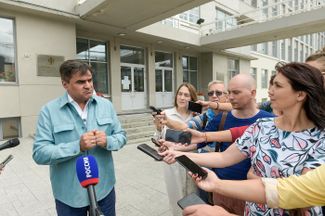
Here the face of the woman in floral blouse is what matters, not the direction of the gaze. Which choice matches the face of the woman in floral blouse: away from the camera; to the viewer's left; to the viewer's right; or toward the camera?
to the viewer's left

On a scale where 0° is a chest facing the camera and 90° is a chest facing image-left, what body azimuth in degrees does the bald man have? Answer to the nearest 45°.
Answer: approximately 45°

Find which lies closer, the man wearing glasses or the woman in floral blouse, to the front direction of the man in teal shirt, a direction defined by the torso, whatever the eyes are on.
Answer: the woman in floral blouse

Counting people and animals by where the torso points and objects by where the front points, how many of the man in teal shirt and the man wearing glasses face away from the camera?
0

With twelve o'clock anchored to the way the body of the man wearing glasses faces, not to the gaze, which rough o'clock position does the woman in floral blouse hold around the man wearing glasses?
The woman in floral blouse is roughly at 10 o'clock from the man wearing glasses.

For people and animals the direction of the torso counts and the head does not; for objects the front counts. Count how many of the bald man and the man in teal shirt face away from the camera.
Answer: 0

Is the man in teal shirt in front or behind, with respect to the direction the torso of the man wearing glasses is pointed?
in front

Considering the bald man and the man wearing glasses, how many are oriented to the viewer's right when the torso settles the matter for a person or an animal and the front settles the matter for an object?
0

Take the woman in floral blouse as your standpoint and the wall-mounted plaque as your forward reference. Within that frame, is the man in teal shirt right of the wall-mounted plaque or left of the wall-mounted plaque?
left

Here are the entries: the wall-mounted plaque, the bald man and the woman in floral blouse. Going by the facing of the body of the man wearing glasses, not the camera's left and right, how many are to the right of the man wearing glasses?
1

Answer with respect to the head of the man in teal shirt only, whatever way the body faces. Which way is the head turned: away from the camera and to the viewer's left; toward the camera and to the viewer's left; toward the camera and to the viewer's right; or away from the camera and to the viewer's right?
toward the camera and to the viewer's right

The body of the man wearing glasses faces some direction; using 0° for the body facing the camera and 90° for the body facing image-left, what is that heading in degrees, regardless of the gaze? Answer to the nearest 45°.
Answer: approximately 45°

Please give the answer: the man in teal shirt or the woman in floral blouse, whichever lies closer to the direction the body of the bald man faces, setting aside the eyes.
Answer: the man in teal shirt

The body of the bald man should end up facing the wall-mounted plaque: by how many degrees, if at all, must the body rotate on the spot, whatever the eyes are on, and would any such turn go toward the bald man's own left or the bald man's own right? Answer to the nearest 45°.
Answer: approximately 90° to the bald man's own right
